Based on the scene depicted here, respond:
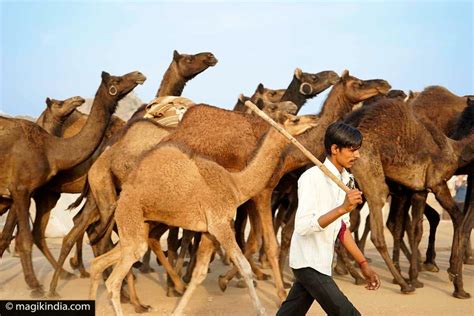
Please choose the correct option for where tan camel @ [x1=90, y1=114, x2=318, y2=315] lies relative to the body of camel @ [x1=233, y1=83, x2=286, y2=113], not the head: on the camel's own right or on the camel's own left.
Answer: on the camel's own right

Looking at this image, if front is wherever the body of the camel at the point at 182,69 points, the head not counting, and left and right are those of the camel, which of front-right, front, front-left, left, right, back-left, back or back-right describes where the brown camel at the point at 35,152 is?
back-right

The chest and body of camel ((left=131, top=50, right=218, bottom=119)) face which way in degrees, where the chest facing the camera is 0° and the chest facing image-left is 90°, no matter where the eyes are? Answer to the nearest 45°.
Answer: approximately 270°

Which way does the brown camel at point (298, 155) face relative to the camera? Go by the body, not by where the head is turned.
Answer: to the viewer's right

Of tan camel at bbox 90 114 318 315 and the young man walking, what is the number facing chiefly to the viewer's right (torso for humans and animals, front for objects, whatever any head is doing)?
2

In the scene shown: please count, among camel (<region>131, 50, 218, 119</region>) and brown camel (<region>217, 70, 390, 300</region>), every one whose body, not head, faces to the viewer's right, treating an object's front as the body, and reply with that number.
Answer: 2

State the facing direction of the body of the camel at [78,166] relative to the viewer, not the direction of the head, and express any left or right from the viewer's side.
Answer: facing to the right of the viewer

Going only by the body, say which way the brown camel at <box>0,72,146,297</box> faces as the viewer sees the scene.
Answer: to the viewer's right

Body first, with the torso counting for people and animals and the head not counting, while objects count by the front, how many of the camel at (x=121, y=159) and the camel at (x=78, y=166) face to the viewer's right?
2

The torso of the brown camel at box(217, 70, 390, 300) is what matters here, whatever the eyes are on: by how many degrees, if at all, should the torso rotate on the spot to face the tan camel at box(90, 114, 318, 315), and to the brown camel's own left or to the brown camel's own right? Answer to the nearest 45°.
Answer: approximately 135° to the brown camel's own right

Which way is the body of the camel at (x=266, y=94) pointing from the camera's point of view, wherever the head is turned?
to the viewer's right

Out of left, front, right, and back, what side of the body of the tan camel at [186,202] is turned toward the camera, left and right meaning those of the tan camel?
right
